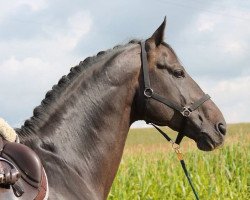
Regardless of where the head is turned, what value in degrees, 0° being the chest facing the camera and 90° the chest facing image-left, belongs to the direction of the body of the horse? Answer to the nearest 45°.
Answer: approximately 270°
